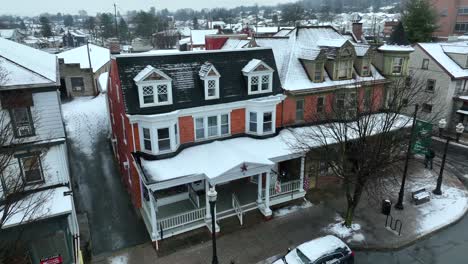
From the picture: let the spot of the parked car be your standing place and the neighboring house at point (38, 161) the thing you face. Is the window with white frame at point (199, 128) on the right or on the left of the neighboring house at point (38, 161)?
right

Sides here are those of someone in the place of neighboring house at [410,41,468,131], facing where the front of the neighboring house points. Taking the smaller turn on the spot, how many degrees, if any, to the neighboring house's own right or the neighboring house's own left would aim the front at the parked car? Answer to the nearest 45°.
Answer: approximately 45° to the neighboring house's own right

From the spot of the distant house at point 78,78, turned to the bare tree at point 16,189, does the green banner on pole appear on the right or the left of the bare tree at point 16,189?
left

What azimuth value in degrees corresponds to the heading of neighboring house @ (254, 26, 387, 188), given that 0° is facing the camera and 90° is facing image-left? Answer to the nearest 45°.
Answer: approximately 315°

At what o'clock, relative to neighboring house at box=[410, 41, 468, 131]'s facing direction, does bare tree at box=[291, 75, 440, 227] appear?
The bare tree is roughly at 2 o'clock from the neighboring house.

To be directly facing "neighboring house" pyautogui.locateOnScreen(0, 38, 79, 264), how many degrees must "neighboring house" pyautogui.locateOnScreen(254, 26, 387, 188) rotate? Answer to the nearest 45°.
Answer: approximately 90° to its right

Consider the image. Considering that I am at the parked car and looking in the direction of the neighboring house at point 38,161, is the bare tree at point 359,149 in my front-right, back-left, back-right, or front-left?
back-right
